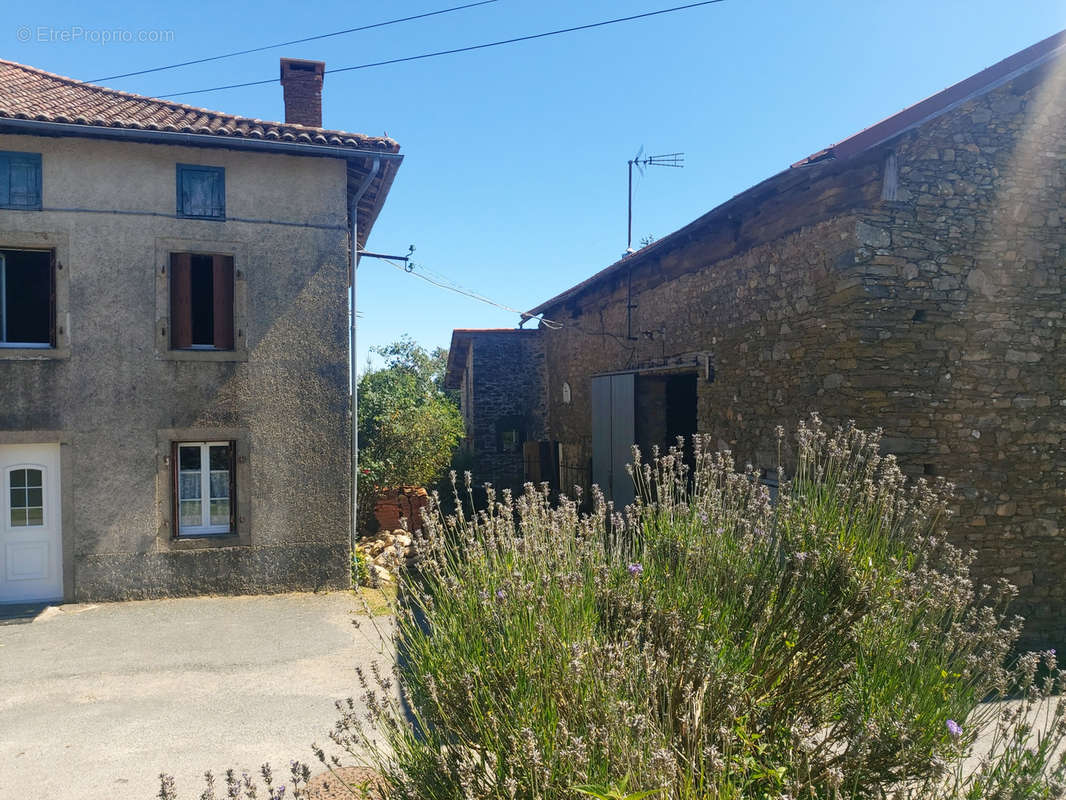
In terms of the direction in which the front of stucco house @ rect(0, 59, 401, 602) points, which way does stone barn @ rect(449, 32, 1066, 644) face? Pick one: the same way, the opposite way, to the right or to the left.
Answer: to the right

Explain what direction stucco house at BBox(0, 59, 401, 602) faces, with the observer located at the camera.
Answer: facing the viewer

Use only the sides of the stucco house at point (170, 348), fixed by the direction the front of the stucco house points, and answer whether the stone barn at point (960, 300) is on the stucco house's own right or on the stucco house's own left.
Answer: on the stucco house's own left

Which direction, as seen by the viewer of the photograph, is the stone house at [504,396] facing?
facing the viewer

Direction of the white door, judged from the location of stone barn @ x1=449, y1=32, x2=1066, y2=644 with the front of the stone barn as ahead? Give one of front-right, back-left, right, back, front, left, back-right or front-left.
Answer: front-right

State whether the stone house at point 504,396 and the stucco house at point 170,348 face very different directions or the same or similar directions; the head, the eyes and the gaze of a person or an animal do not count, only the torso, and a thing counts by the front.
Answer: same or similar directions

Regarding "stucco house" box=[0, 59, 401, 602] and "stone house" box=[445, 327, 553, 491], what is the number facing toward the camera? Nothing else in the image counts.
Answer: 2

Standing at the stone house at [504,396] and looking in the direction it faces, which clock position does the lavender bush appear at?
The lavender bush is roughly at 12 o'clock from the stone house.

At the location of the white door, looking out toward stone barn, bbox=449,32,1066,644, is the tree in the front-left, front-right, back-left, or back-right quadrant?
front-left

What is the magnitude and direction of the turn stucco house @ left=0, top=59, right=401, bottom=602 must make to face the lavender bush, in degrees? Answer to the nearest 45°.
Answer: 0° — it already faces it

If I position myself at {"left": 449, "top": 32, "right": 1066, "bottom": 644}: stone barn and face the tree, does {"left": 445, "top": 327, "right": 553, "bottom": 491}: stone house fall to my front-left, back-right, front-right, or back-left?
front-right

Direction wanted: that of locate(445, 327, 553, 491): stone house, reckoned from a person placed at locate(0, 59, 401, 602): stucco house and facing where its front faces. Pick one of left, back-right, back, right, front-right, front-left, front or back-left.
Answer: back-left

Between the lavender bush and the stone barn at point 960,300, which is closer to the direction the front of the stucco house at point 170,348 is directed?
the lavender bush

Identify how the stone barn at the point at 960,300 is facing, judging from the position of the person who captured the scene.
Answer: facing the viewer and to the left of the viewer
